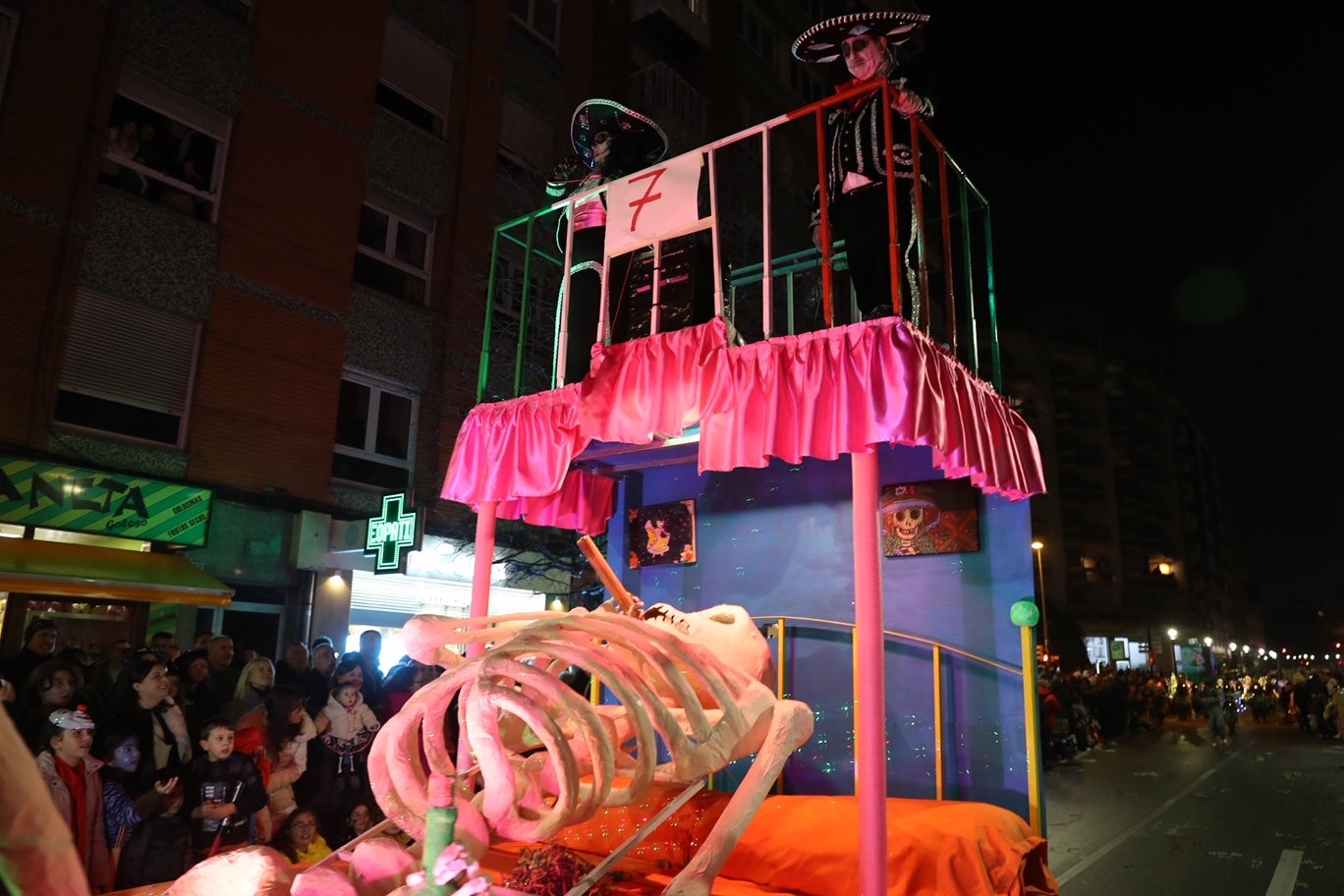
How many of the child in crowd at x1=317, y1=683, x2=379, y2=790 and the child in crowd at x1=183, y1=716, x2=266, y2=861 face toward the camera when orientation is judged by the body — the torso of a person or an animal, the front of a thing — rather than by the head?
2

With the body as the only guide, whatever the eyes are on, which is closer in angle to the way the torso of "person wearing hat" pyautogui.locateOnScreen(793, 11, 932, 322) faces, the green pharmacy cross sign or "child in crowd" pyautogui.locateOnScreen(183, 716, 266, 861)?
the child in crowd

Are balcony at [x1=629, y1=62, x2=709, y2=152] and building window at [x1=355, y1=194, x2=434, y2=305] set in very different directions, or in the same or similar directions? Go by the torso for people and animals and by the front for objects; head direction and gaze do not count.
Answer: same or similar directions

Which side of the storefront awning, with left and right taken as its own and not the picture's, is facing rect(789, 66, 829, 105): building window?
left

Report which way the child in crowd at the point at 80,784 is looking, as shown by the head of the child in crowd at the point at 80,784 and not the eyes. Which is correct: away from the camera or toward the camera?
toward the camera

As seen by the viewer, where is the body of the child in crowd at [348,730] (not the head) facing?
toward the camera

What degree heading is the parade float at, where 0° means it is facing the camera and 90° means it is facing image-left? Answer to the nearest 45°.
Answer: approximately 45°

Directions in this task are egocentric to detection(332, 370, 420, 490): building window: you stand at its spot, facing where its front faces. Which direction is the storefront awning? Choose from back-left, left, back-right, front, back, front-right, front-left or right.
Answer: right

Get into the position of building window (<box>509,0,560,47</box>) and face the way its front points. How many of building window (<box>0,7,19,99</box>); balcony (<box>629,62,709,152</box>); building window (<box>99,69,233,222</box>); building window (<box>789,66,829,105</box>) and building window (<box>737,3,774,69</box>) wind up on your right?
2

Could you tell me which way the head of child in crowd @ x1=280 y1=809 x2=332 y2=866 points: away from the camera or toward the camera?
toward the camera

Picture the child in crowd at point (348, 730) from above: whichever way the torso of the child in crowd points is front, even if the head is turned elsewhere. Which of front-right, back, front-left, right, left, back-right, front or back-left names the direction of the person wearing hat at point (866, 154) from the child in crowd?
front-left

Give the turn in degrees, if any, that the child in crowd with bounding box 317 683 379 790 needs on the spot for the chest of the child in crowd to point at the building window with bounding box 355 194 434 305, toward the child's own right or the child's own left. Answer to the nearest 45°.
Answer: approximately 180°

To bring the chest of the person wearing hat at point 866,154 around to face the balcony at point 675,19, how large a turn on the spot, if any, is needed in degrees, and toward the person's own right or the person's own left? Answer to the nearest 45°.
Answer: approximately 135° to the person's own right

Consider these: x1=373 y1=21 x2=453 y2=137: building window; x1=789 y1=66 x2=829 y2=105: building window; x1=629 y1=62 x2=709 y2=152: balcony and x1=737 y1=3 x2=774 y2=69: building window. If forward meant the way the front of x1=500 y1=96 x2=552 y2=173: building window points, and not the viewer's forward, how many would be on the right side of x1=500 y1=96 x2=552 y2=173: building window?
1
